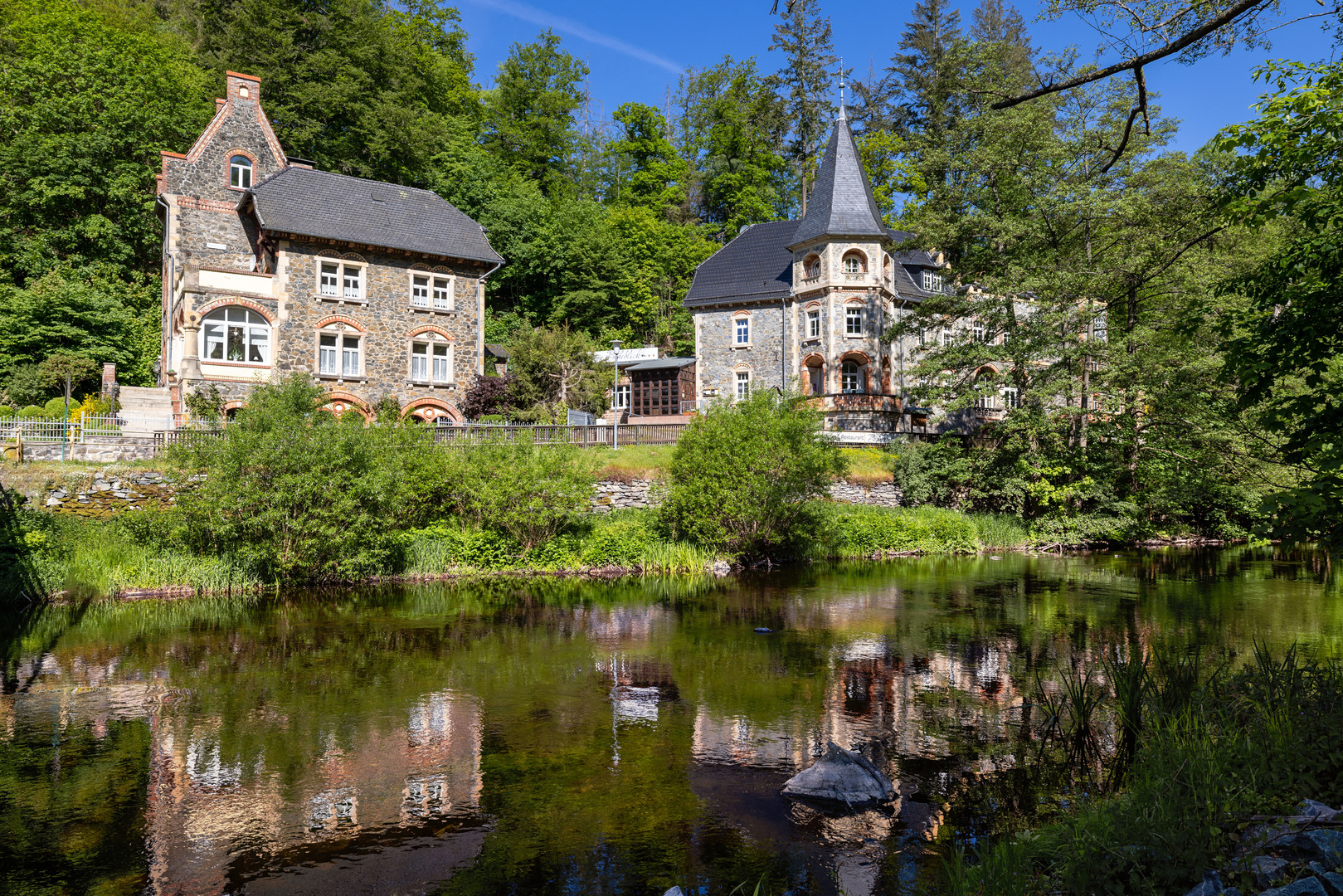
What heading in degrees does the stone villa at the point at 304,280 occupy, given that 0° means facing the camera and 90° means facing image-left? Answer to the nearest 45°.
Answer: approximately 0°

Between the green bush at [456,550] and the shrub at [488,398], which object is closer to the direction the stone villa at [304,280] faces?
the green bush

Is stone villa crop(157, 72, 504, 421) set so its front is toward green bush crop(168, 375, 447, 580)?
yes

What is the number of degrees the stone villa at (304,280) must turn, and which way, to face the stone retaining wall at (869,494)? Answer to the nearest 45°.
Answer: approximately 45° to its left

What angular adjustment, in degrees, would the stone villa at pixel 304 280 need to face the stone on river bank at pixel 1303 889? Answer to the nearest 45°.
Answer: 0° — it already faces it

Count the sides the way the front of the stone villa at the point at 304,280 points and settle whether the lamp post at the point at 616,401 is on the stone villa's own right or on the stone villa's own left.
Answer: on the stone villa's own left

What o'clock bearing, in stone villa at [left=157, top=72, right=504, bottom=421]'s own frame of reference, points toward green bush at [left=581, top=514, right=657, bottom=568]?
The green bush is roughly at 11 o'clock from the stone villa.

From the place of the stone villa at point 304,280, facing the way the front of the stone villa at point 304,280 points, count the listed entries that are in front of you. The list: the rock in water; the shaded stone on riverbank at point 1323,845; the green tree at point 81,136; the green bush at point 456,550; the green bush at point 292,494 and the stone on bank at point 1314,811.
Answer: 5

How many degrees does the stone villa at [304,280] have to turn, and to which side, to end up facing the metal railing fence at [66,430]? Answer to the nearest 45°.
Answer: approximately 45° to its right

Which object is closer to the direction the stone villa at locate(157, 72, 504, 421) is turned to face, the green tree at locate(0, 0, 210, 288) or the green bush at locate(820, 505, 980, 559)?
the green bush

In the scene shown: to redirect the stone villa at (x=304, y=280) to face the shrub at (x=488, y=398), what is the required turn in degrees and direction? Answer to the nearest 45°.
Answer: approximately 90° to its left

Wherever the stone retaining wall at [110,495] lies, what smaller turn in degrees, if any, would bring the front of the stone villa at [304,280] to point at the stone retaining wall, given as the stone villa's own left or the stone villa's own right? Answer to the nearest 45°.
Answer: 0° — it already faces it

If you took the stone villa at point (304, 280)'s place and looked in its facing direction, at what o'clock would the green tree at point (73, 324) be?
The green tree is roughly at 4 o'clock from the stone villa.

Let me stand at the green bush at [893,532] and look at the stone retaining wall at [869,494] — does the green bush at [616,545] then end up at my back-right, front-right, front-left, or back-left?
back-left

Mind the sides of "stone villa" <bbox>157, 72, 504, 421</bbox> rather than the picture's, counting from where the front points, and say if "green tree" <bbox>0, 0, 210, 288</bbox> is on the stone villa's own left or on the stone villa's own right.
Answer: on the stone villa's own right
